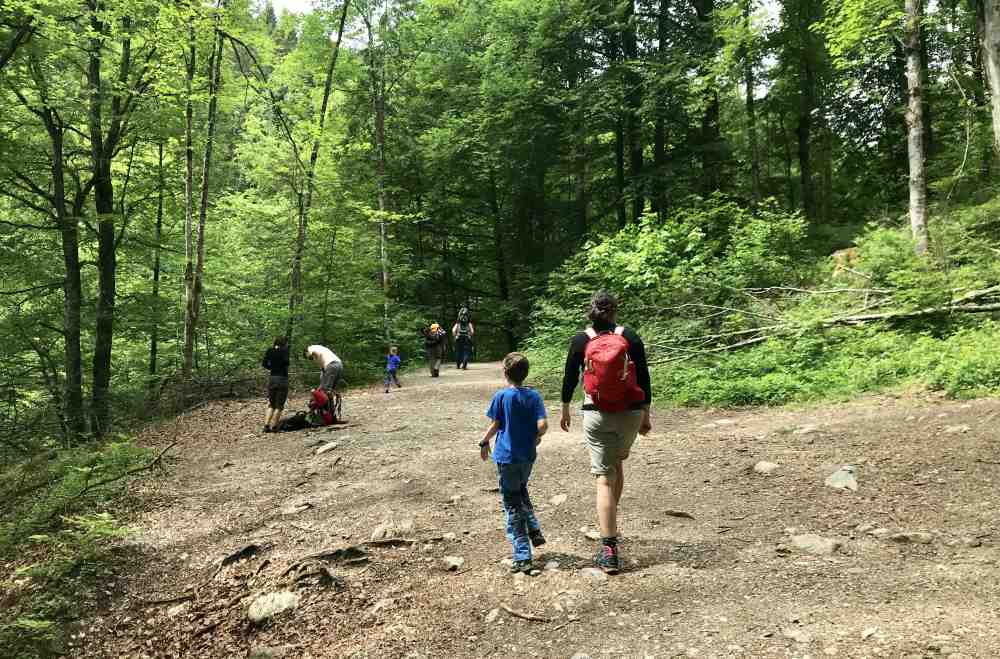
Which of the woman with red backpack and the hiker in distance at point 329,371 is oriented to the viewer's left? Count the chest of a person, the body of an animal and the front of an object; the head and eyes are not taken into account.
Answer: the hiker in distance

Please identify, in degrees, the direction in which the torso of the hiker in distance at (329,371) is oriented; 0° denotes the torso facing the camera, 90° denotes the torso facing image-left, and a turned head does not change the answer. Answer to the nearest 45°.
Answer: approximately 90°

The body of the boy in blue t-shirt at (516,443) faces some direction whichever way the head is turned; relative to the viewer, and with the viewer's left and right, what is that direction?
facing away from the viewer

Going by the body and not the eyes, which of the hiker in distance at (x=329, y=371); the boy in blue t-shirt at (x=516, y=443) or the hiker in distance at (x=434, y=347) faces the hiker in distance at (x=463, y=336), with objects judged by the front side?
the boy in blue t-shirt

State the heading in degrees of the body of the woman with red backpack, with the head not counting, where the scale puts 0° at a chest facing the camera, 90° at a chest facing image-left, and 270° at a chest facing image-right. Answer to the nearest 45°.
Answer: approximately 180°

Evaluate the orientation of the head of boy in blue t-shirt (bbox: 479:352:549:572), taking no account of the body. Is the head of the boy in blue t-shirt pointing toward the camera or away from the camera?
away from the camera

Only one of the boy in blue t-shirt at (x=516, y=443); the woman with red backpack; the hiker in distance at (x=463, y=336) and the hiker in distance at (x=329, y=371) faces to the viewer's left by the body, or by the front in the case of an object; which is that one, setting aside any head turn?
the hiker in distance at (x=329, y=371)

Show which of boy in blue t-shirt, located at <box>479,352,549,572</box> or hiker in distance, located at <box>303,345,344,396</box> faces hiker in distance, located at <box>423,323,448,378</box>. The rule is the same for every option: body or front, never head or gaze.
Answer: the boy in blue t-shirt

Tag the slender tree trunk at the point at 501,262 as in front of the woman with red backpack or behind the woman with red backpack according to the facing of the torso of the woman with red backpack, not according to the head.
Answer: in front

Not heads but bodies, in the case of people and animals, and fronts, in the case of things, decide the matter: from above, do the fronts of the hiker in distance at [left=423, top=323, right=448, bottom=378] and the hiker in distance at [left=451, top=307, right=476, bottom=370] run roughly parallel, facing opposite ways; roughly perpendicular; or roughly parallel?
roughly parallel

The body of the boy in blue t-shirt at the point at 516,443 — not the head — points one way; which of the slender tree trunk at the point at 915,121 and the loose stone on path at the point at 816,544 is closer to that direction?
the slender tree trunk
